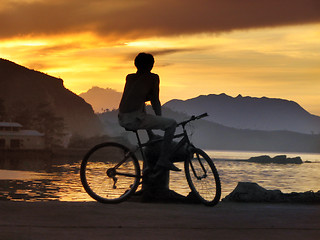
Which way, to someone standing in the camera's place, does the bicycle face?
facing to the right of the viewer

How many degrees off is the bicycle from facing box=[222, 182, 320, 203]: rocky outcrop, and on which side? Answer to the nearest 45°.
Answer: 0° — it already faces it
